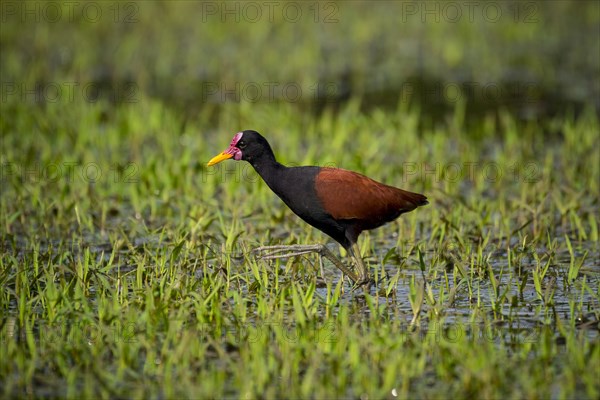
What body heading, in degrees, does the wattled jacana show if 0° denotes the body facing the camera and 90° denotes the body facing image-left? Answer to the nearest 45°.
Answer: approximately 90°
